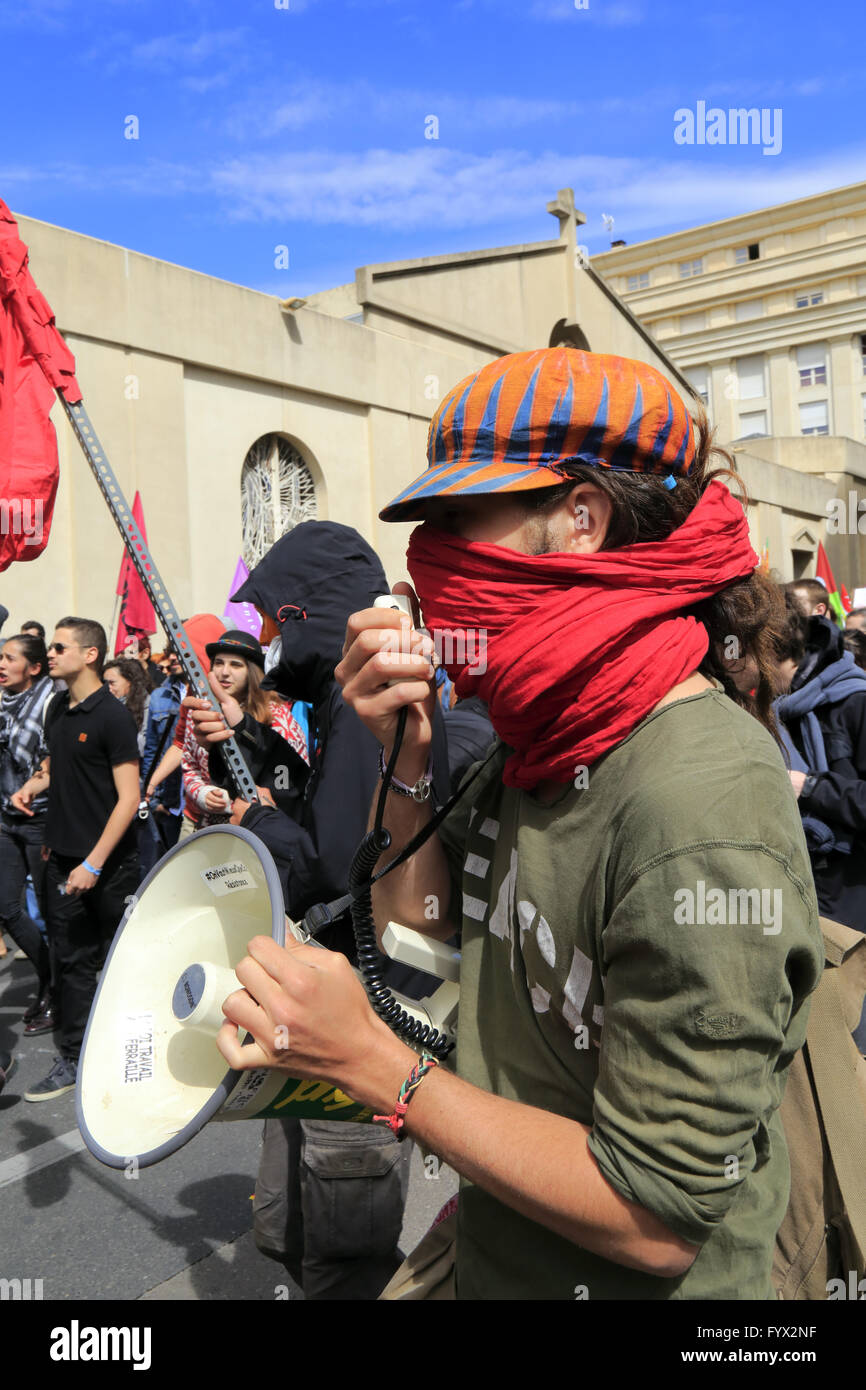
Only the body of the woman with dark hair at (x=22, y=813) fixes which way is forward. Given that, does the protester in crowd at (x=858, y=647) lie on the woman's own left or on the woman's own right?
on the woman's own left

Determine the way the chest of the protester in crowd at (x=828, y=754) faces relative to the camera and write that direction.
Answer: to the viewer's left

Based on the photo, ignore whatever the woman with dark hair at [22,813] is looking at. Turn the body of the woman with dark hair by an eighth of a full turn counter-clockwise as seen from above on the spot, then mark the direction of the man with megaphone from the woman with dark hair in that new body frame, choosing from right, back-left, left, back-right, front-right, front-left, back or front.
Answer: front

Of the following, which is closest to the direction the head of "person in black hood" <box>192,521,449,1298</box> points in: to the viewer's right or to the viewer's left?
to the viewer's left

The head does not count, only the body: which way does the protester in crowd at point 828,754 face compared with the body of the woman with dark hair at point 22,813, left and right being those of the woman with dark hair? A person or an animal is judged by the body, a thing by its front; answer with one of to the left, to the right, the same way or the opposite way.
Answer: to the right

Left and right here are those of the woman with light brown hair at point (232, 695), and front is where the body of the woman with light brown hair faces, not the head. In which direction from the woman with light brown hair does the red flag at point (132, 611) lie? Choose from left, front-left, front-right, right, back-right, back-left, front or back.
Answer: back-right

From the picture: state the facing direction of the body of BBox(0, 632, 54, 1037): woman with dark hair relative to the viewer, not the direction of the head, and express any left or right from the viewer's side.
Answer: facing the viewer and to the left of the viewer

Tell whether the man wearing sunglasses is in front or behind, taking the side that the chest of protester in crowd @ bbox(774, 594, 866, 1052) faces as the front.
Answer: in front

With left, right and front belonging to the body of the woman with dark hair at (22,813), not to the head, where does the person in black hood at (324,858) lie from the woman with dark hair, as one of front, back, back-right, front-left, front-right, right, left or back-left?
front-left

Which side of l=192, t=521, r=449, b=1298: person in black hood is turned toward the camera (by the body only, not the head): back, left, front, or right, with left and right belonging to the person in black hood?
left

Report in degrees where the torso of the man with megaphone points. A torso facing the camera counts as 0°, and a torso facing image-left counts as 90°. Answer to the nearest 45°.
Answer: approximately 90°

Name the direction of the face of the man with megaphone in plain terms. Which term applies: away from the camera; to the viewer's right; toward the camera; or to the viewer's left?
to the viewer's left

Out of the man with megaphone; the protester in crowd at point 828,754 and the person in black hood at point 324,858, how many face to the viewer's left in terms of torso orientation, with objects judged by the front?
3

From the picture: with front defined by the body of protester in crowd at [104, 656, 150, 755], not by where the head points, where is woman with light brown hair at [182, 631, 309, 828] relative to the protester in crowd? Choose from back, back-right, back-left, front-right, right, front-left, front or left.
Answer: front-left
